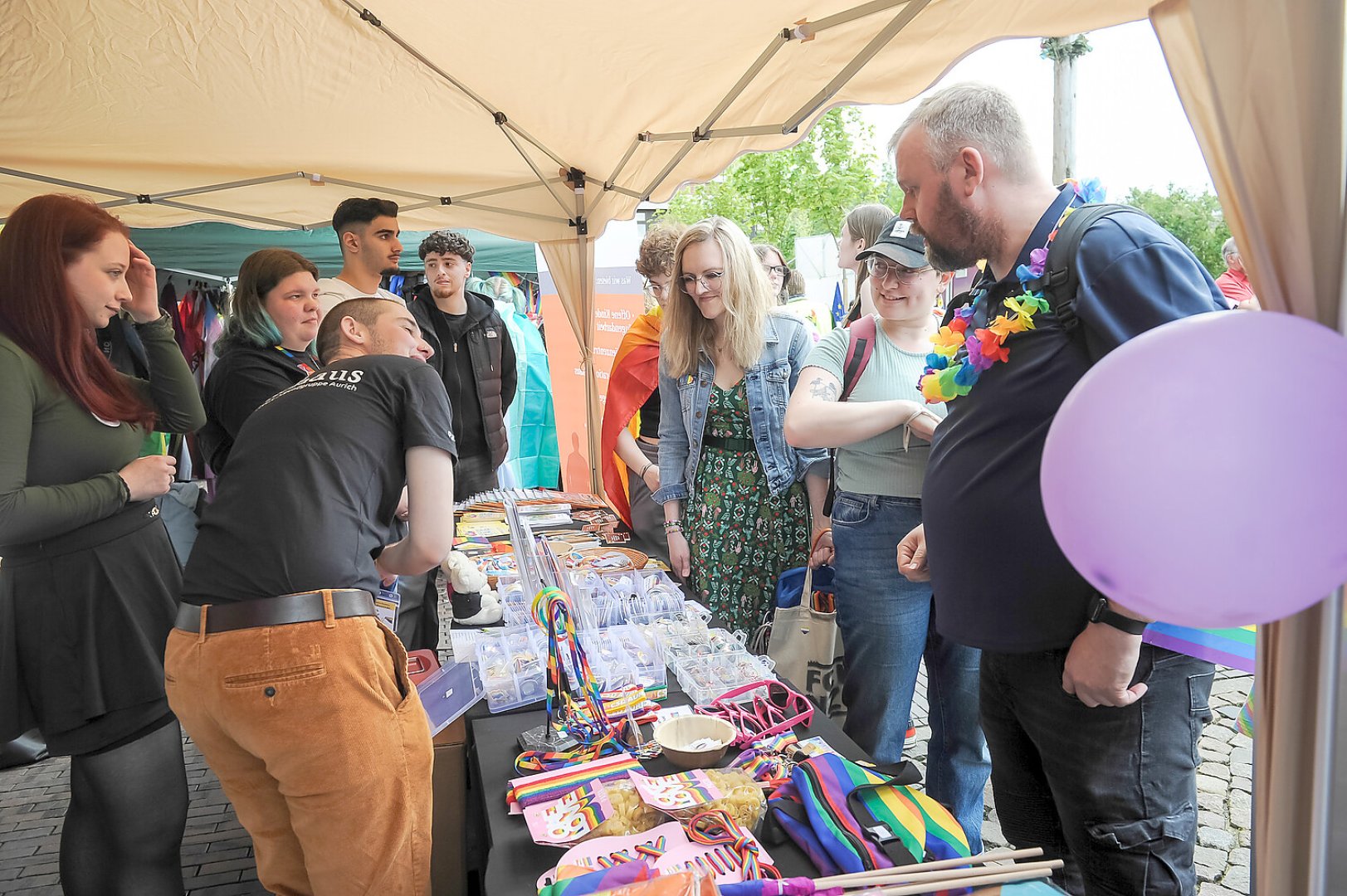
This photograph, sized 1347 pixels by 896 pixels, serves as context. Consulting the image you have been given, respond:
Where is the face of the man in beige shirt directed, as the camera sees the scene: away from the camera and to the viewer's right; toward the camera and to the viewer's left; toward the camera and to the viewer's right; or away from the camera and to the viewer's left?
toward the camera and to the viewer's right

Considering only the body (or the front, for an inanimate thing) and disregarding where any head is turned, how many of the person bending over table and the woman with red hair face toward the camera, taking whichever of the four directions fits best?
0

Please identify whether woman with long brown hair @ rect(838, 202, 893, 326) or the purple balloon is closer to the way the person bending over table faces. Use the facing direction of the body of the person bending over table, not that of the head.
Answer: the woman with long brown hair

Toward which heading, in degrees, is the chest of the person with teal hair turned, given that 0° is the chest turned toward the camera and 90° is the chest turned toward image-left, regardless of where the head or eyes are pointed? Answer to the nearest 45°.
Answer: approximately 315°

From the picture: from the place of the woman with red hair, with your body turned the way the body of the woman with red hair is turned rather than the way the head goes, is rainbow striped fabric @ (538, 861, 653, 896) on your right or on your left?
on your right

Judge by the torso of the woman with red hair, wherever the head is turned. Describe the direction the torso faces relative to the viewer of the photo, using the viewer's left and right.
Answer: facing to the right of the viewer

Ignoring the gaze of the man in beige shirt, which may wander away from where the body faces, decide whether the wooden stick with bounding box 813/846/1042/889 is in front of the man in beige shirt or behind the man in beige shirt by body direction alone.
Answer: in front

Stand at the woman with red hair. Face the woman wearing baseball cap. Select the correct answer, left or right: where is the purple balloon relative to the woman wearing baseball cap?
right

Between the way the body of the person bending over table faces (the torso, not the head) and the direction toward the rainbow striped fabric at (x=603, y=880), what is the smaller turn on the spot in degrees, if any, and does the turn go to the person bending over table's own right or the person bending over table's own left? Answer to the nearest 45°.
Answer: approximately 90° to the person bending over table's own right

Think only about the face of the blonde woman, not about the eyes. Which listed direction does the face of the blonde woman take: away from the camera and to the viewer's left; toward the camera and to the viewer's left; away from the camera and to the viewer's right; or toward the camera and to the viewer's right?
toward the camera and to the viewer's left

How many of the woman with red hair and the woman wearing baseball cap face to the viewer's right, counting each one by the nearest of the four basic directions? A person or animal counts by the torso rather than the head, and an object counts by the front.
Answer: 1

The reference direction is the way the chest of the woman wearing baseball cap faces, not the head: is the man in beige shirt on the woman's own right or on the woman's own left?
on the woman's own right

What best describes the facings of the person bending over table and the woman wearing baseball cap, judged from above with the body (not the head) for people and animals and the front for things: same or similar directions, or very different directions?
very different directions

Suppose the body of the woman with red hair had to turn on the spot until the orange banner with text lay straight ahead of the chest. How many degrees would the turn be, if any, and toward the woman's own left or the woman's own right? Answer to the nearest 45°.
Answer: approximately 45° to the woman's own left

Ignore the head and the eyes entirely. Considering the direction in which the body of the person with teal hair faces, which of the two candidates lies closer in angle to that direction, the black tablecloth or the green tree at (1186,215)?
the black tablecloth

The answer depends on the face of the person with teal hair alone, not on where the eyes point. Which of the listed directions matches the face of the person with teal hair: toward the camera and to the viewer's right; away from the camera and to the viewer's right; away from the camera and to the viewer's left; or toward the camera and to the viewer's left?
toward the camera and to the viewer's right
